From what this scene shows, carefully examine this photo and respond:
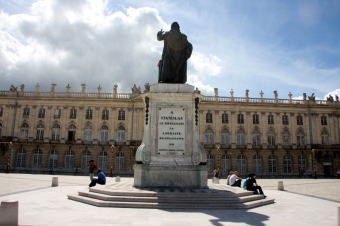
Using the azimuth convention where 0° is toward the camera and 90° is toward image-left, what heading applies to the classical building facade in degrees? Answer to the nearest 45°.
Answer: approximately 0°

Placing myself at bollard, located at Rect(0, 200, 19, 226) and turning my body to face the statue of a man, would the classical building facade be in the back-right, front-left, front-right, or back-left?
front-left

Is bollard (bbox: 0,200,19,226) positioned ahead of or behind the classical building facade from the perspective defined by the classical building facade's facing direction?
ahead

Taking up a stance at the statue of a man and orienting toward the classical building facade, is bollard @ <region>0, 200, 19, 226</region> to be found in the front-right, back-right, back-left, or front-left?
back-left

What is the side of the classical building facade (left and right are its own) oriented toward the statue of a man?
front
